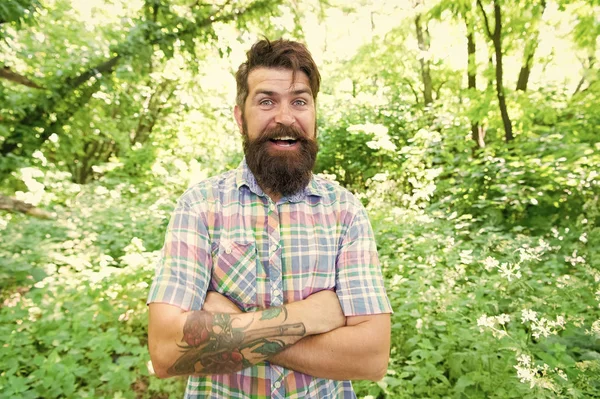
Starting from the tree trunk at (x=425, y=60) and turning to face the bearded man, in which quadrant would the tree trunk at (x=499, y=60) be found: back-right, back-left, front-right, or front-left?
front-left

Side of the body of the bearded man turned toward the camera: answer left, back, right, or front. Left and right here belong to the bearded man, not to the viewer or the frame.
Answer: front

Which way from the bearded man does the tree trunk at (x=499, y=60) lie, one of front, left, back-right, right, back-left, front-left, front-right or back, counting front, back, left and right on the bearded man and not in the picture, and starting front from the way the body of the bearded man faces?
back-left

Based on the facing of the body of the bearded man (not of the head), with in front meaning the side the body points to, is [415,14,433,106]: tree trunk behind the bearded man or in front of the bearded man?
behind

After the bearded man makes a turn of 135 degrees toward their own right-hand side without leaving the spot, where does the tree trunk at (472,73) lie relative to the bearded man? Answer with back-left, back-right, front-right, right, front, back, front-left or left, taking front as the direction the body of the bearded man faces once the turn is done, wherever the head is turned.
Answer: right

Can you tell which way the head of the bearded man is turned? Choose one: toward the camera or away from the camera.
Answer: toward the camera
